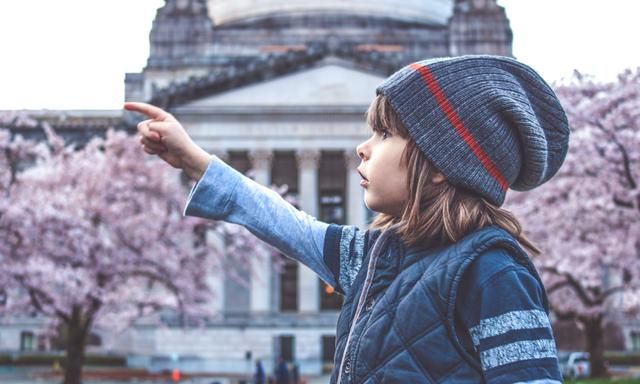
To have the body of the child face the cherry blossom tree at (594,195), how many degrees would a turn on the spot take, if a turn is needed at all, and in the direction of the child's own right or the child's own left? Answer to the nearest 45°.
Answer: approximately 135° to the child's own right

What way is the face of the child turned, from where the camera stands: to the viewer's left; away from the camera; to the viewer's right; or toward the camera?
to the viewer's left

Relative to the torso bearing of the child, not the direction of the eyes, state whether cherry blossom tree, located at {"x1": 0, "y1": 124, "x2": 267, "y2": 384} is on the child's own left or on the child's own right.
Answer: on the child's own right

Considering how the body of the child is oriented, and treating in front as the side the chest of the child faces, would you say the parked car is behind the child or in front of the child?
behind

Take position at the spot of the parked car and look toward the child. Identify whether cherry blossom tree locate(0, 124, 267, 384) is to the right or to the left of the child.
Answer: right

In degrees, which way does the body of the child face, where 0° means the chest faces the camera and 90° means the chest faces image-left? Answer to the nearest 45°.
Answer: approximately 45°
